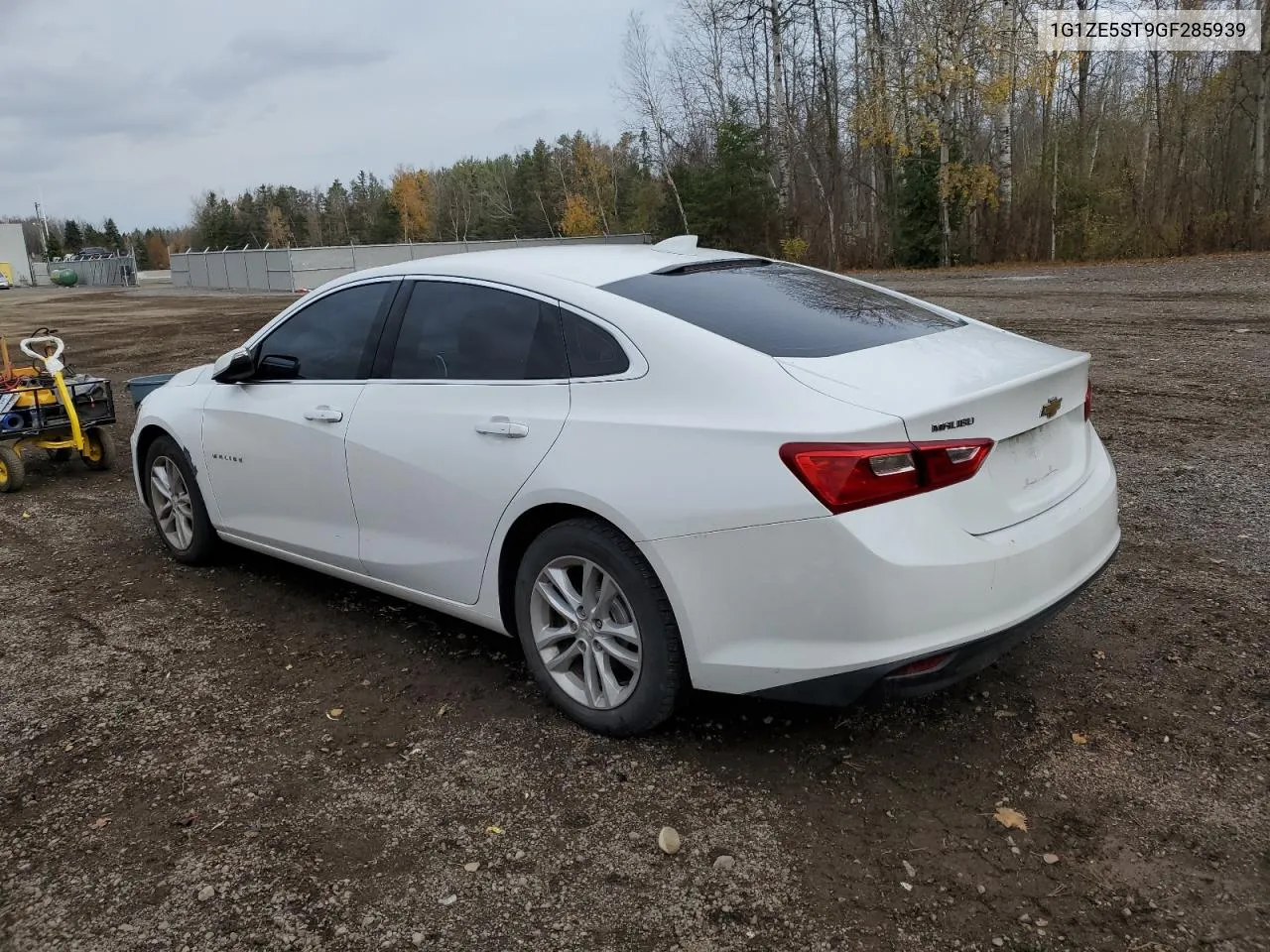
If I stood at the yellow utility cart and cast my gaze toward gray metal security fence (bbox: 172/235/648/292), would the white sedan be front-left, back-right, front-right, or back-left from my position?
back-right

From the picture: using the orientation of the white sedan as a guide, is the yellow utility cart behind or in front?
in front

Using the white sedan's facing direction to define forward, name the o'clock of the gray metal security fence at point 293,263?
The gray metal security fence is roughly at 1 o'clock from the white sedan.

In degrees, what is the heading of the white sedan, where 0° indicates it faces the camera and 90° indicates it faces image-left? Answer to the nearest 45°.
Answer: approximately 135°
